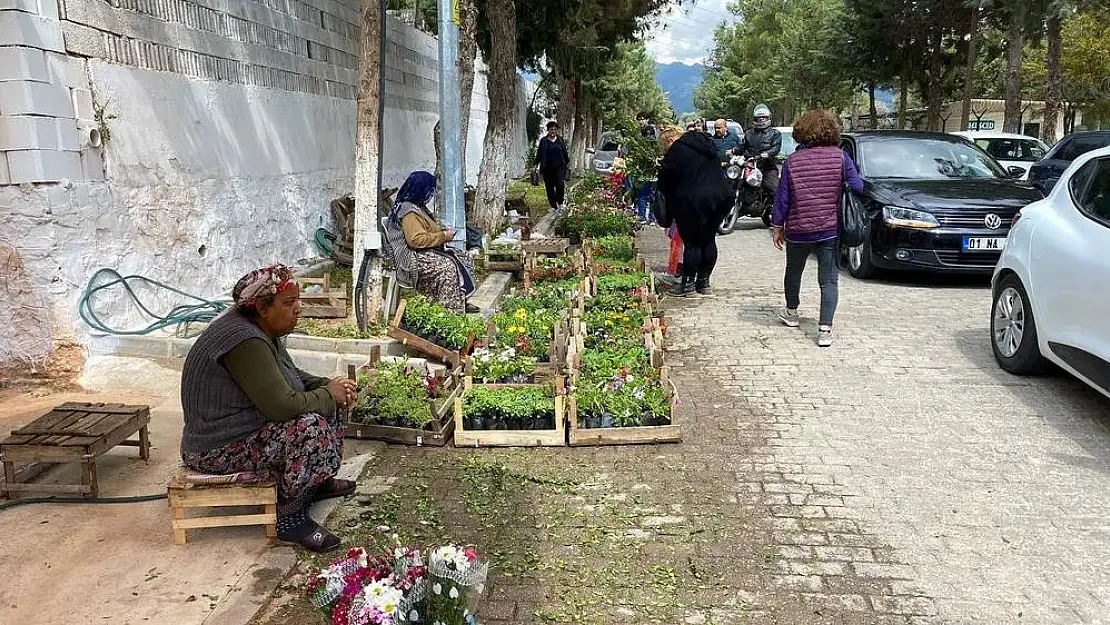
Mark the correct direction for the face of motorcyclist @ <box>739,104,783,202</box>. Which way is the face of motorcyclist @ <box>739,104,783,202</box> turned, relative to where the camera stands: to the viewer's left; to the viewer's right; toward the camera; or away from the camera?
toward the camera

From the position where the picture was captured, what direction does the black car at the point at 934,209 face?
facing the viewer and to the right of the viewer

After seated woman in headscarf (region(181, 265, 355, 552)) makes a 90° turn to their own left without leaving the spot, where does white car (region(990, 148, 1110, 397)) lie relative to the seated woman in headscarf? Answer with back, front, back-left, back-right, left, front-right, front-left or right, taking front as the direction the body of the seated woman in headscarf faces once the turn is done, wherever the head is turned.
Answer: right

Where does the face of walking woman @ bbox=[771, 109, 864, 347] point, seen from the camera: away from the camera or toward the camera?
away from the camera

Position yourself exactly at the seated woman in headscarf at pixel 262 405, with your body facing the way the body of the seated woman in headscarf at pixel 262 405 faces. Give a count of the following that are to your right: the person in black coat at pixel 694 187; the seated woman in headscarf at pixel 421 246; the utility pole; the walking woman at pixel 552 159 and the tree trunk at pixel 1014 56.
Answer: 0

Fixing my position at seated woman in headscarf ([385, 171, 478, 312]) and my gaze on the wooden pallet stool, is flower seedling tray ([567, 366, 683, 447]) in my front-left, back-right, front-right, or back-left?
front-left

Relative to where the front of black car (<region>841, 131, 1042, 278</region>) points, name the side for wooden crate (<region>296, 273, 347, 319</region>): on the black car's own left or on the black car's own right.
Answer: on the black car's own right

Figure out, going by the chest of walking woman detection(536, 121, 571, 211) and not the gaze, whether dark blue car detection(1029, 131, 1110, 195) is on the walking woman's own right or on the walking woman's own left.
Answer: on the walking woman's own left

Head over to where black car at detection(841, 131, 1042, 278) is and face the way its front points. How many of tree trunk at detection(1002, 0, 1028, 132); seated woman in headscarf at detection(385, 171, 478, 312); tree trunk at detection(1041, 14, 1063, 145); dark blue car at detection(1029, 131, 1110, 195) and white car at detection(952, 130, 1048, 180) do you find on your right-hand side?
1

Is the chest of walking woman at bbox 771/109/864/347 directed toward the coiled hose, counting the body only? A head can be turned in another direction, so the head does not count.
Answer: no

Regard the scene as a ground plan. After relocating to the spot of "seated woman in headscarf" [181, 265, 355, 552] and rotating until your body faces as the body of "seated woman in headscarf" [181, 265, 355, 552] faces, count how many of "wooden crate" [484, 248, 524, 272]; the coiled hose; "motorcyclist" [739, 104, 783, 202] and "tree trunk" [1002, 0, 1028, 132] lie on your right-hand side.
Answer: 0

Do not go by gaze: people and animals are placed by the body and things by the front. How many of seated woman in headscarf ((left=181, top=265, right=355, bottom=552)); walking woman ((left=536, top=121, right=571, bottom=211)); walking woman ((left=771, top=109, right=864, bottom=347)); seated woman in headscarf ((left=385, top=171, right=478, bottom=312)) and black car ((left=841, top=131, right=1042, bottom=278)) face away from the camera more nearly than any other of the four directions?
1

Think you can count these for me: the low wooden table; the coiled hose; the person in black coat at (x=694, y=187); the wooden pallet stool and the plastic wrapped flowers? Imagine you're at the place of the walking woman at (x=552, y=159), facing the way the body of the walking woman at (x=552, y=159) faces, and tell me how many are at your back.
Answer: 0

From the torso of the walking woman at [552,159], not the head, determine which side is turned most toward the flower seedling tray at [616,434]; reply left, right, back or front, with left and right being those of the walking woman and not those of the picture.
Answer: front

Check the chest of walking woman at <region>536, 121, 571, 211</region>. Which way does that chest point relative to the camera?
toward the camera

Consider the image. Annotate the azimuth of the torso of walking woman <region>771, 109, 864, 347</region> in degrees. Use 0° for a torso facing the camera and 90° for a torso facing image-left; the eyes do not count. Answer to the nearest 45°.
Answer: approximately 180°

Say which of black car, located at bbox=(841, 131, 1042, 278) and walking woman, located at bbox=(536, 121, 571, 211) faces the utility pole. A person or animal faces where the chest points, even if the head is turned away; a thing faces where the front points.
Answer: the walking woman

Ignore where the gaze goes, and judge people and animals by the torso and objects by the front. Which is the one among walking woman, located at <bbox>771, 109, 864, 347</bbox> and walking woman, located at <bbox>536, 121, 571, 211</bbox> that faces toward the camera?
walking woman, located at <bbox>536, 121, 571, 211</bbox>

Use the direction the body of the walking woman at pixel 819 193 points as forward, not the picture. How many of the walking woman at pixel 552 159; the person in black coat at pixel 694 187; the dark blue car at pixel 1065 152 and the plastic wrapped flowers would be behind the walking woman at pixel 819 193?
1

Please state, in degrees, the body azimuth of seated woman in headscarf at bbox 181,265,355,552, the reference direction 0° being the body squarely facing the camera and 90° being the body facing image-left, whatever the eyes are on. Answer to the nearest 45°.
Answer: approximately 270°

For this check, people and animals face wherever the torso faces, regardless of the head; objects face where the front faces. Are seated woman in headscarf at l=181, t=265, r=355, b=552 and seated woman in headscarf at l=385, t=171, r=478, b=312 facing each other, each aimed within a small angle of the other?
no
